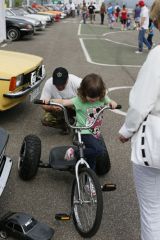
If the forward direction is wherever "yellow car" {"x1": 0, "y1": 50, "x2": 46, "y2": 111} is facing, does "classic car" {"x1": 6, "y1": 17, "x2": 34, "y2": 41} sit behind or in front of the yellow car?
behind

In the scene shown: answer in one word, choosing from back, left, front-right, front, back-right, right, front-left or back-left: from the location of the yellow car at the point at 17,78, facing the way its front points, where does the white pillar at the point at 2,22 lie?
back-left

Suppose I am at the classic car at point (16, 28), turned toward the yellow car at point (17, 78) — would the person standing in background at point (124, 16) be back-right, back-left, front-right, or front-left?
back-left

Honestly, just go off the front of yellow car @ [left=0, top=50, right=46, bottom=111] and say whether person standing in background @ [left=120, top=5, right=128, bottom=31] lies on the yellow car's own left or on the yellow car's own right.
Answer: on the yellow car's own left

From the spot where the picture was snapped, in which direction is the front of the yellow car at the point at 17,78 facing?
facing the viewer and to the right of the viewer

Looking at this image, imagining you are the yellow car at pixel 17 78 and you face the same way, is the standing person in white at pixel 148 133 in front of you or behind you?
in front
